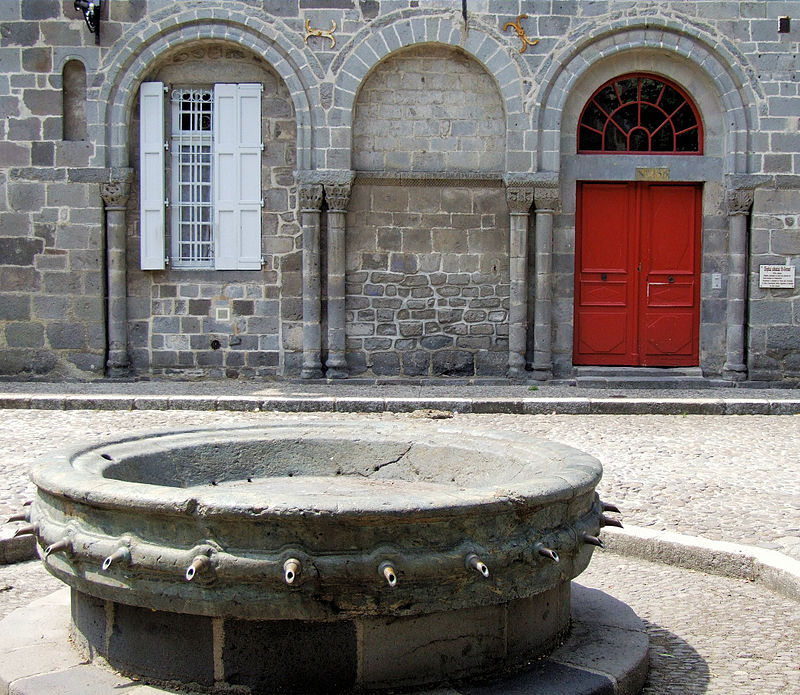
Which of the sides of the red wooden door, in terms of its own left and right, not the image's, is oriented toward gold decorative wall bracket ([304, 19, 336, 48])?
right

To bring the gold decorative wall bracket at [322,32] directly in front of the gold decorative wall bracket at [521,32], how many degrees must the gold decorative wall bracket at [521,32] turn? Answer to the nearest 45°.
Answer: approximately 90° to its right

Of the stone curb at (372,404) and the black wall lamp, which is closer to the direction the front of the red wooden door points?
the stone curb

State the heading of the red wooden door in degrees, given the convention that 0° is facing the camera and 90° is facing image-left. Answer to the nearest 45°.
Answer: approximately 0°

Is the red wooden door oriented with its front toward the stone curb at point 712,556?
yes

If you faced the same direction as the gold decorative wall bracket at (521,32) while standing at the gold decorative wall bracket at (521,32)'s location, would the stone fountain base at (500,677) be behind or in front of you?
in front

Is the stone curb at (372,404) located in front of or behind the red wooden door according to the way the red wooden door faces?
in front

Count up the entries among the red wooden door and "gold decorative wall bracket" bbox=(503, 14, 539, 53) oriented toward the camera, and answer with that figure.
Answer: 2
